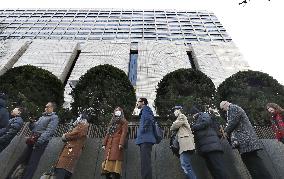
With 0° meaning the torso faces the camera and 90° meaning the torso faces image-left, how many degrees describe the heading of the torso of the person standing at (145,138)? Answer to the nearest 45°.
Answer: approximately 90°
